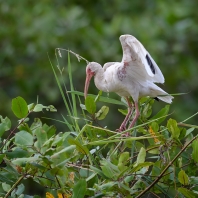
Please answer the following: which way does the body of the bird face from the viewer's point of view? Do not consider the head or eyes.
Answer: to the viewer's left
